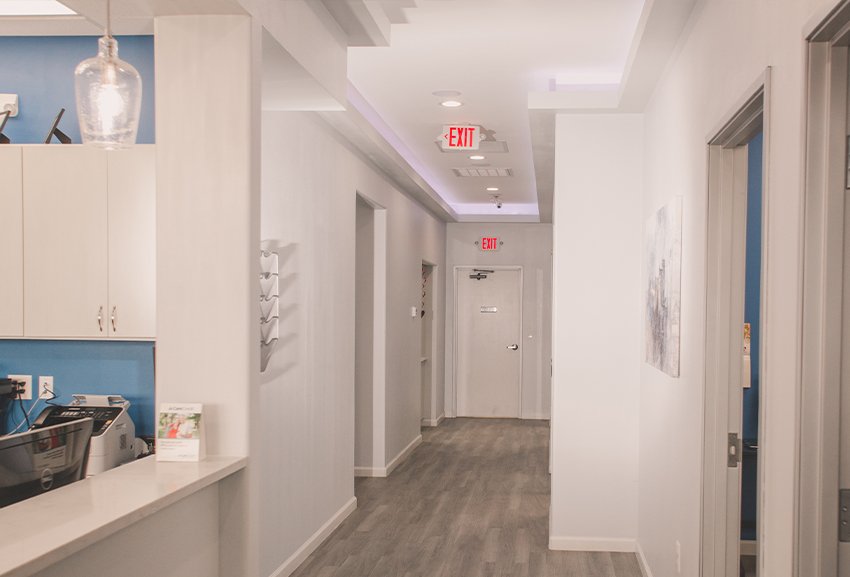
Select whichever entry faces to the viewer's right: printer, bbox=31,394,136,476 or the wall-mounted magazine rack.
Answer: the wall-mounted magazine rack

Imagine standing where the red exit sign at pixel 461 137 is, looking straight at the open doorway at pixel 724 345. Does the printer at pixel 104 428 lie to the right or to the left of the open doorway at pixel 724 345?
right

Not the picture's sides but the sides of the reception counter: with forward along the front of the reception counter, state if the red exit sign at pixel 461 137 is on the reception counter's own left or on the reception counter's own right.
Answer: on the reception counter's own left

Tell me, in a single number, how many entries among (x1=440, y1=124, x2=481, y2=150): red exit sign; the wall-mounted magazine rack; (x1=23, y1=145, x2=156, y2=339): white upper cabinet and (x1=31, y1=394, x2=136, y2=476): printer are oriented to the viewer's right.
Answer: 1

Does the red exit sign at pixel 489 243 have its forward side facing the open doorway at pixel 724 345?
yes

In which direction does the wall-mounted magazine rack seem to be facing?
to the viewer's right

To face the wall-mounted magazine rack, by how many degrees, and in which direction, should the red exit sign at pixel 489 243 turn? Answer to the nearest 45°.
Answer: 0° — it already faces it

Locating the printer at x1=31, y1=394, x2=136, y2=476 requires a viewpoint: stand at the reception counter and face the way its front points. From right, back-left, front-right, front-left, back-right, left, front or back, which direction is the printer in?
back-left

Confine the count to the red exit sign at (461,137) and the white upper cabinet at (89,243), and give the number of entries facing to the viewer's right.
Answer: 0

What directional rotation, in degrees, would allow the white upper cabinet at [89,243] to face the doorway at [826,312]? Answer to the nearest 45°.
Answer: approximately 45° to its left

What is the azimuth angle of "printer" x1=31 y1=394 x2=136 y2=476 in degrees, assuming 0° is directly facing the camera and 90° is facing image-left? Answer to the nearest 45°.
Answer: approximately 45°

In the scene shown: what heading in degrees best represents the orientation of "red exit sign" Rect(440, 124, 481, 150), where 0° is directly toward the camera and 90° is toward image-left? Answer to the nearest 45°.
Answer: approximately 0°

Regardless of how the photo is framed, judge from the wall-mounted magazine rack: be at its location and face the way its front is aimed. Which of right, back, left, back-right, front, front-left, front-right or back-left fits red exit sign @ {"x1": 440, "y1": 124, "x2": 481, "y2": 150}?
front-left

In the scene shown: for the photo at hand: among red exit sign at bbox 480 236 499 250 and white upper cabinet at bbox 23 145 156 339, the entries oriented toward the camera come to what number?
2

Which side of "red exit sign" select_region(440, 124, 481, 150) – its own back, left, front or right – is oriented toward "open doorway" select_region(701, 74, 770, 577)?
front

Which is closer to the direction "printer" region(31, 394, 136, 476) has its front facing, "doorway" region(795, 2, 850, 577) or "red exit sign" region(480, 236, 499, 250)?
the doorway
